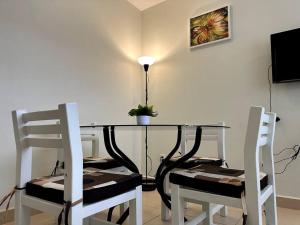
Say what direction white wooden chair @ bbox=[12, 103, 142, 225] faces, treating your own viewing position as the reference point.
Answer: facing away from the viewer and to the right of the viewer

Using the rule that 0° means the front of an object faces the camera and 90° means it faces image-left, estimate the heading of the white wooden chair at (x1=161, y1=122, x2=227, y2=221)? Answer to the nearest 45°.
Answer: approximately 45°

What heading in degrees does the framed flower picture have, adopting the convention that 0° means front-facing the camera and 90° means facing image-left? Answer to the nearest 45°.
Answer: approximately 45°

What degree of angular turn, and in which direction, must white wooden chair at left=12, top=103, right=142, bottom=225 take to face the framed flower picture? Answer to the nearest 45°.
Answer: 0° — it already faces it

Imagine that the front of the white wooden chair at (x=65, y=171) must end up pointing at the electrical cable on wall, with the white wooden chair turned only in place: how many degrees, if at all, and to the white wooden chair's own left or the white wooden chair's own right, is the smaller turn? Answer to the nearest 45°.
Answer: approximately 45° to the white wooden chair's own right

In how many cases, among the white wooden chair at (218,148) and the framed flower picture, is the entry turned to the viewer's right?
0

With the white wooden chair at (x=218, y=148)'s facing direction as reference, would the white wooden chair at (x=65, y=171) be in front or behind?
in front
